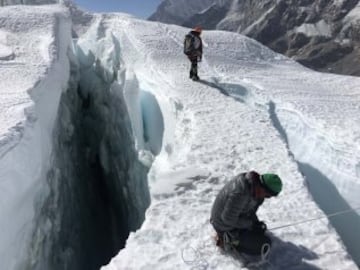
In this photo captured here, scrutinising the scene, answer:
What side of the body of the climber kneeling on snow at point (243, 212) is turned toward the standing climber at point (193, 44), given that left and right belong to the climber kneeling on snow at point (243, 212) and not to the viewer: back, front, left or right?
left

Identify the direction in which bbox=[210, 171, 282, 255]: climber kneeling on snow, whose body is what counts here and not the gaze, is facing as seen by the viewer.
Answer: to the viewer's right
